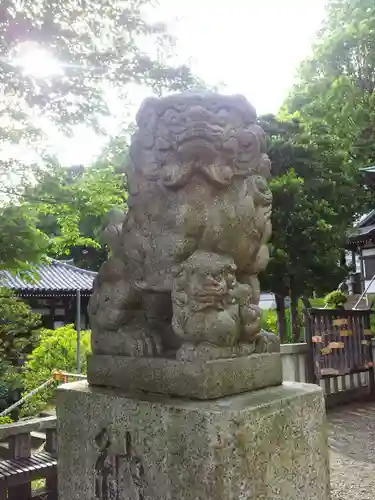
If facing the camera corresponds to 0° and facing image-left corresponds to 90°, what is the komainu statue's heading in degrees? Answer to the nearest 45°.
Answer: approximately 315°

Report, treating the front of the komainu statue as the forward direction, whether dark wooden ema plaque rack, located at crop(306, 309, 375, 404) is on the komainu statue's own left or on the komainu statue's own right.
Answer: on the komainu statue's own left

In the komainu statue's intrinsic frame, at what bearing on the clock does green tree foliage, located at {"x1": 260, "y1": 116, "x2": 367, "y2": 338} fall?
The green tree foliage is roughly at 8 o'clock from the komainu statue.

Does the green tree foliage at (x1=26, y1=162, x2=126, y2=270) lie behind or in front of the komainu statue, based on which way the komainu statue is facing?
behind

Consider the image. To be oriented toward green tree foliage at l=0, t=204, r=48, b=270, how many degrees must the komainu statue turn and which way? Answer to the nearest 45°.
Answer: approximately 180°
